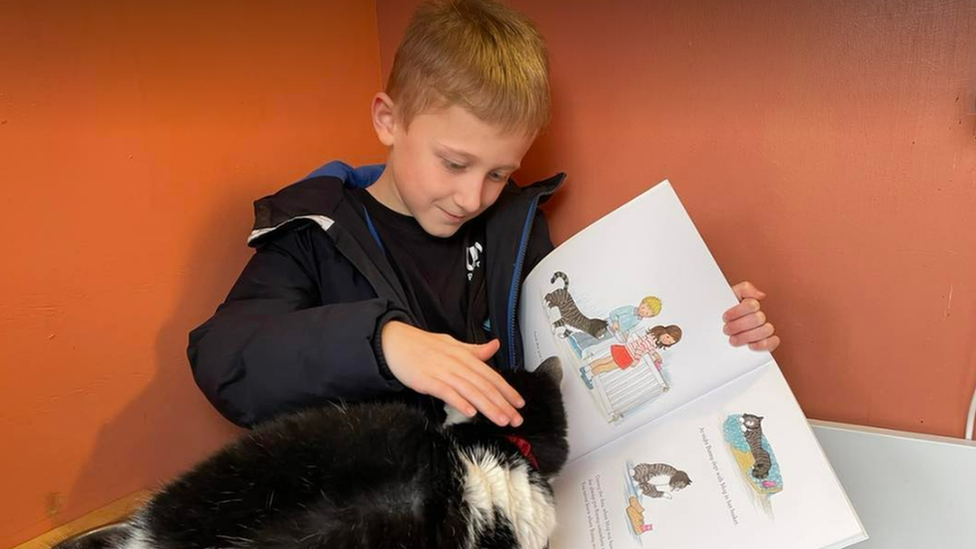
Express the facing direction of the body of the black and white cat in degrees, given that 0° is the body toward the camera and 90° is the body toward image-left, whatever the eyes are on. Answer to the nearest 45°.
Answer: approximately 270°

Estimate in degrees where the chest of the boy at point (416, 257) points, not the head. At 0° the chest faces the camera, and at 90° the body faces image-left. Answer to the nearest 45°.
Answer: approximately 315°
